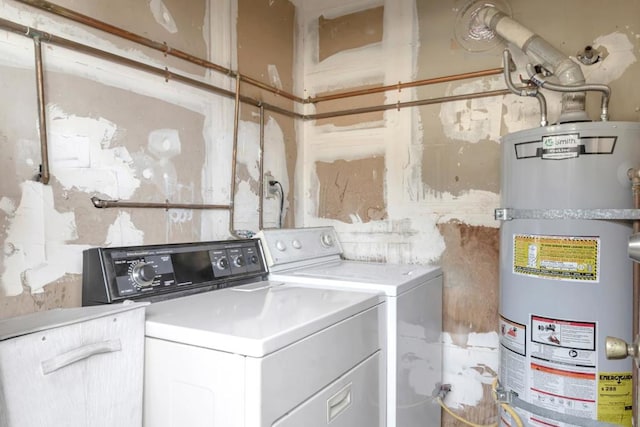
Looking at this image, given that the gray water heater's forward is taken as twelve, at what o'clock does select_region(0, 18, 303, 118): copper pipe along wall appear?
The copper pipe along wall is roughly at 2 o'clock from the gray water heater.

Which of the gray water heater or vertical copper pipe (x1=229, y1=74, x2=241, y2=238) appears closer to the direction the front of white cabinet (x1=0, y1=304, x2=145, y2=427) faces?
the gray water heater

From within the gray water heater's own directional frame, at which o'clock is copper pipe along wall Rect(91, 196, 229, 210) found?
The copper pipe along wall is roughly at 2 o'clock from the gray water heater.

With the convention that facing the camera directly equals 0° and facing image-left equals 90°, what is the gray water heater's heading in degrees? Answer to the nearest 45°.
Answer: approximately 0°

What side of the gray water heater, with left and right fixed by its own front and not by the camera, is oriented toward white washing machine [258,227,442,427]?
right

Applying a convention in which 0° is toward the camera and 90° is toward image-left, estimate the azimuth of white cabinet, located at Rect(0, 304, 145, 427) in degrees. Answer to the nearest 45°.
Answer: approximately 315°

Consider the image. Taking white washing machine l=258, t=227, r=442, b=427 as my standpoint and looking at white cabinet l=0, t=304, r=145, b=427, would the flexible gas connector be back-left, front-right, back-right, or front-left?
back-left

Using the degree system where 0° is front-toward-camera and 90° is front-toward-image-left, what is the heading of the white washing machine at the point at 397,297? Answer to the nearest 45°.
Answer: approximately 315°

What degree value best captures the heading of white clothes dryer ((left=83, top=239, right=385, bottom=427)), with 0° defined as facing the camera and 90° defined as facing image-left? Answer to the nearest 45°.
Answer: approximately 315°

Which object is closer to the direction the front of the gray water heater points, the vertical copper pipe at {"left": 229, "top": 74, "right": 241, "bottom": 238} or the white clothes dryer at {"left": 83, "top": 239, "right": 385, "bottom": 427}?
the white clothes dryer

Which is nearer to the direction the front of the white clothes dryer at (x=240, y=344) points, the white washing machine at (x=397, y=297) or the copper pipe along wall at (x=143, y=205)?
the white washing machine
